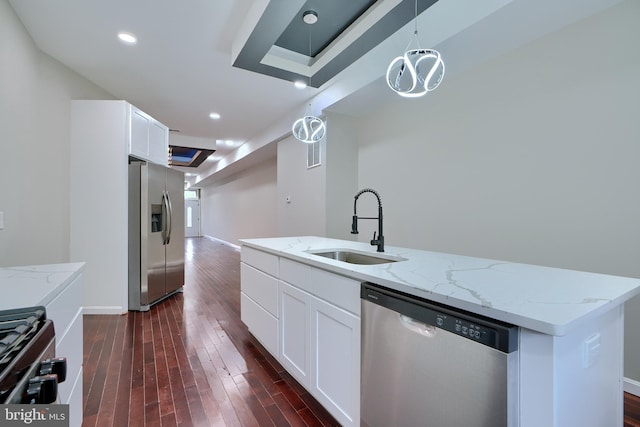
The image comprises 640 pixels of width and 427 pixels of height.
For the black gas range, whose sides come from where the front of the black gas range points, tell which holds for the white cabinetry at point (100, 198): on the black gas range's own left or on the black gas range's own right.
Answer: on the black gas range's own left

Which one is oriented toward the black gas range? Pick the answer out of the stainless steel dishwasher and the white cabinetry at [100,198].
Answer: the stainless steel dishwasher

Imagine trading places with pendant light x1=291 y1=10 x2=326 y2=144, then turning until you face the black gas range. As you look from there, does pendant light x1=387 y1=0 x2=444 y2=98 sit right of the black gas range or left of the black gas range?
left

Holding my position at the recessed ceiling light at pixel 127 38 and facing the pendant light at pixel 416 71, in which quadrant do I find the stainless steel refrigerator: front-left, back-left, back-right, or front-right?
back-left

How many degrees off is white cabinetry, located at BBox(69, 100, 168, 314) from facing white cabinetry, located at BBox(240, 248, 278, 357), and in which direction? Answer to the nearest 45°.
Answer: approximately 45° to its right

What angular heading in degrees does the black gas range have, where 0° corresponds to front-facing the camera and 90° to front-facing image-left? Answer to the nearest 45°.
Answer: approximately 270°

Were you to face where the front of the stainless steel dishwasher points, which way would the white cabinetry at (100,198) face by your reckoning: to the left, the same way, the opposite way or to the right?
the opposite way

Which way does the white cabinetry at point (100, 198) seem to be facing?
to the viewer's right

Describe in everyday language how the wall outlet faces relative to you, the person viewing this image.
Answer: facing the viewer and to the right of the viewer

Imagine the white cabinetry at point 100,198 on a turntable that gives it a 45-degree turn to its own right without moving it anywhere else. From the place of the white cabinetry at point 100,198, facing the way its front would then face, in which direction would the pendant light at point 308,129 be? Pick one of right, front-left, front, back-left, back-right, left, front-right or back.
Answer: front

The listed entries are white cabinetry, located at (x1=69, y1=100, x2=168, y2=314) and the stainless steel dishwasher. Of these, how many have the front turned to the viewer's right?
1

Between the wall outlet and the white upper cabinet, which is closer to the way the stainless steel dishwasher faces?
the white upper cabinet
